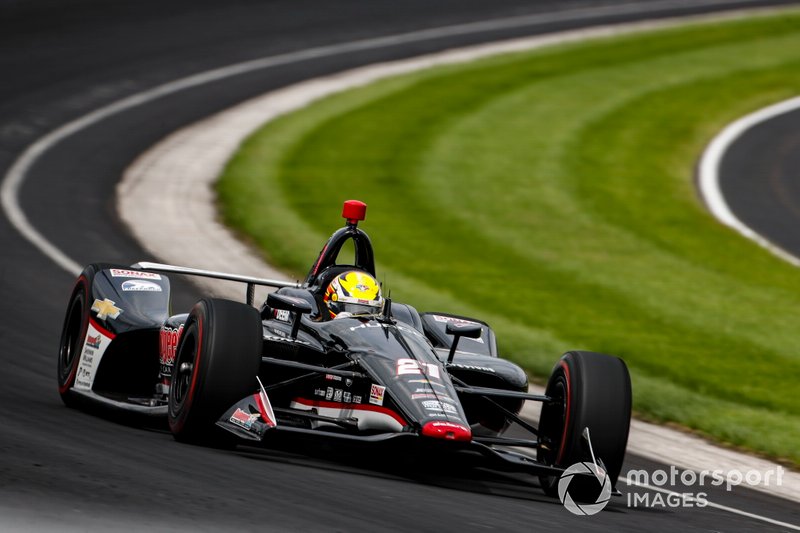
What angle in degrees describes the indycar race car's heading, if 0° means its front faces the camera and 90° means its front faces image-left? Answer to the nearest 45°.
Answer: approximately 315°
